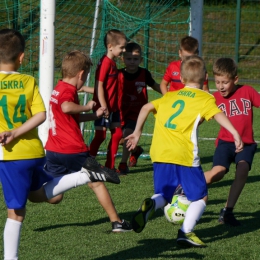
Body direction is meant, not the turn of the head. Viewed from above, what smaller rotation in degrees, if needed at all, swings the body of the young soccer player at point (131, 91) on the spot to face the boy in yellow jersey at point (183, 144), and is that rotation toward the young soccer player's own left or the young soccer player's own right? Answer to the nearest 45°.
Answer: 0° — they already face them

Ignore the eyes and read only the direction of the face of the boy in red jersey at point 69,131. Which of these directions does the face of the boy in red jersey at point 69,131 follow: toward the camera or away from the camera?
away from the camera

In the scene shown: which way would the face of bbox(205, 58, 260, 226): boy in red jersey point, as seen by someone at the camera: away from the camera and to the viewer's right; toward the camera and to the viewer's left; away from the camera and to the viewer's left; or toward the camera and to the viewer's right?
toward the camera and to the viewer's left

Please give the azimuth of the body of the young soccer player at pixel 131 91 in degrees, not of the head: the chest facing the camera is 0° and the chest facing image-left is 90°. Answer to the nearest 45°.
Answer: approximately 0°

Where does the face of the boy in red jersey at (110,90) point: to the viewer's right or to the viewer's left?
to the viewer's right

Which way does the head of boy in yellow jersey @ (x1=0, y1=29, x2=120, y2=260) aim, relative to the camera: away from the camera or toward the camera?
away from the camera
